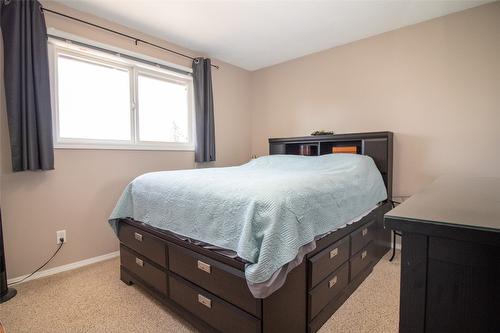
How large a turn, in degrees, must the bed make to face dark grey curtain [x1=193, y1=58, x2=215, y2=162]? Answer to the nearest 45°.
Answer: approximately 135° to its right

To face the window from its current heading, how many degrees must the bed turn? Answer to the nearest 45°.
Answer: approximately 90° to its right

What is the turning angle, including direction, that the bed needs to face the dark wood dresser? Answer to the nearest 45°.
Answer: approximately 90° to its left

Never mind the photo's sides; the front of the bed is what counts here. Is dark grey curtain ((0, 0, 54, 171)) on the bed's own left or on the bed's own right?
on the bed's own right

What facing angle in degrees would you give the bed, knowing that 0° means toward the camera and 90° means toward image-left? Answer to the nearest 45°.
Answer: approximately 45°
